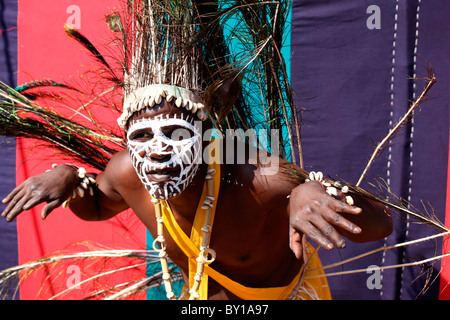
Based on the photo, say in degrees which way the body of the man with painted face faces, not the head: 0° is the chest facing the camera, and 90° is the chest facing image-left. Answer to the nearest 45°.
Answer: approximately 0°
